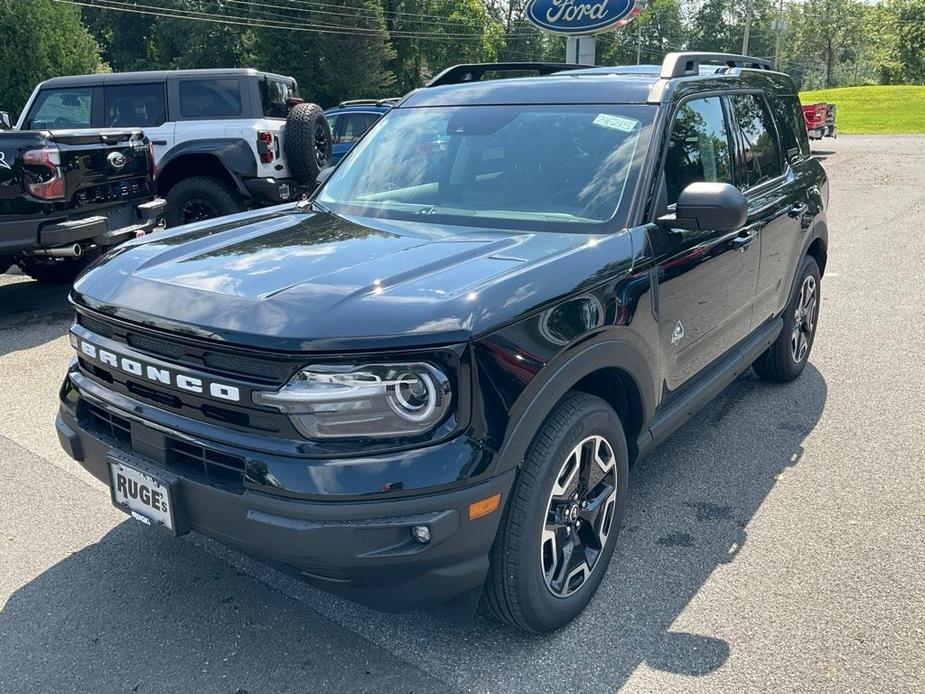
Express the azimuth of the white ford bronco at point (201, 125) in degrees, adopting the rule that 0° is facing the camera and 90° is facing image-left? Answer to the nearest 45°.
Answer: approximately 135°

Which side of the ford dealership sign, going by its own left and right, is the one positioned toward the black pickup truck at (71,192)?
front

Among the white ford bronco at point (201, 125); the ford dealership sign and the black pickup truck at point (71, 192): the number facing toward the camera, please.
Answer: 1

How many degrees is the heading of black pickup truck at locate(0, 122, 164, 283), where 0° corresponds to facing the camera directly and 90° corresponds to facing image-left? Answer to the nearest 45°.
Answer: approximately 135°

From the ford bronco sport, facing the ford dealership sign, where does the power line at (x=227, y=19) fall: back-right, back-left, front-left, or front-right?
front-left

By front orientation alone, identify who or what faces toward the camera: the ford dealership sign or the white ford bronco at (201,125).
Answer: the ford dealership sign

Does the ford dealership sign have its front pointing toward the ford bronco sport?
yes

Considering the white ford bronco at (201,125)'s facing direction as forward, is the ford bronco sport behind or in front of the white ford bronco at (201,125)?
behind

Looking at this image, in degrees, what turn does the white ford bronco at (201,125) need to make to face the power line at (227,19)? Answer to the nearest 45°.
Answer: approximately 45° to its right

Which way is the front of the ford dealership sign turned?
toward the camera

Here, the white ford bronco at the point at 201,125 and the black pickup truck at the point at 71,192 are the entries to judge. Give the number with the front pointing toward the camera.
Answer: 0

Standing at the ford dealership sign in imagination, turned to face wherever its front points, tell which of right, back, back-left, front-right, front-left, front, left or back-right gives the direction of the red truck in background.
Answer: back-left
